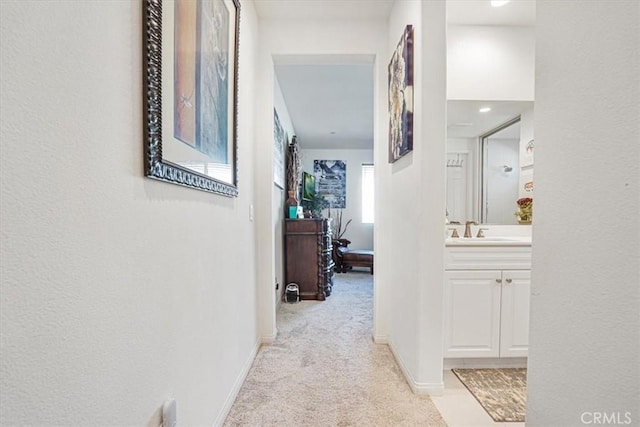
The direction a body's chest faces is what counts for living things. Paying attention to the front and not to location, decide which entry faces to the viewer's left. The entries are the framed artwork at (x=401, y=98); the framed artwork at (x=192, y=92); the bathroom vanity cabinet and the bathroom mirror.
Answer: the framed artwork at (x=401, y=98)

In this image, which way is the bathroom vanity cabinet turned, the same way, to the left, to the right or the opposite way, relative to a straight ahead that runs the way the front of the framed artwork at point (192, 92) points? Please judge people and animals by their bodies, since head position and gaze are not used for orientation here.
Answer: to the right

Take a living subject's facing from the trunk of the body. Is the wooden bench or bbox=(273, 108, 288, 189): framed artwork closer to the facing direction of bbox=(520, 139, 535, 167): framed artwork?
the framed artwork

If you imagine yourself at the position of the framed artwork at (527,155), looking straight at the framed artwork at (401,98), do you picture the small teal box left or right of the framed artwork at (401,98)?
right

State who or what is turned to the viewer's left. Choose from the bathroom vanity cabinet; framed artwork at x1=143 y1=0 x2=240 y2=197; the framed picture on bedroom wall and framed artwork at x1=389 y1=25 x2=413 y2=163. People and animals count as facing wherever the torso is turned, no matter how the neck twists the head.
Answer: framed artwork at x1=389 y1=25 x2=413 y2=163

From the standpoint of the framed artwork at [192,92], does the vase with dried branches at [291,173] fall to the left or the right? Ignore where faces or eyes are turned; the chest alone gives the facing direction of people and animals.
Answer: on its left

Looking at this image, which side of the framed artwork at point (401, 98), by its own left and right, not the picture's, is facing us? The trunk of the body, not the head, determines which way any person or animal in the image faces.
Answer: left

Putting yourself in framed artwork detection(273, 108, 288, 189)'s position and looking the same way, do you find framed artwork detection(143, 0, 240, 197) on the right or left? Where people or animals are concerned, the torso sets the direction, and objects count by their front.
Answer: on its right

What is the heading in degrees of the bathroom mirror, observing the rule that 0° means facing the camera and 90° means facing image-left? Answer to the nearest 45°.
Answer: approximately 0°

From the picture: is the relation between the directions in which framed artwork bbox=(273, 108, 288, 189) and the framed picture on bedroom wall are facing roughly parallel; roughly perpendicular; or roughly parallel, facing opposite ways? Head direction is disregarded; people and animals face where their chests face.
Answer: roughly perpendicular

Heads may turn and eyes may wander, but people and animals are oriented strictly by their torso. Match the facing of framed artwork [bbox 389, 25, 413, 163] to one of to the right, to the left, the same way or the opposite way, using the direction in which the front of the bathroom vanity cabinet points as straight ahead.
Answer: to the right

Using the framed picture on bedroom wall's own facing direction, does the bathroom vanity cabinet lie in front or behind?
in front

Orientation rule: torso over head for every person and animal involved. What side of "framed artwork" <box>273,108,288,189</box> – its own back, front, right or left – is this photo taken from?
right

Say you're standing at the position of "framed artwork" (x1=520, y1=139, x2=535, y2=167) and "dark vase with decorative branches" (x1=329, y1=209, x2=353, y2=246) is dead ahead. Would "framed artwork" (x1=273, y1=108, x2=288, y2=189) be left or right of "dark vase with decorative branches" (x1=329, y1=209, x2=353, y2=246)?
left

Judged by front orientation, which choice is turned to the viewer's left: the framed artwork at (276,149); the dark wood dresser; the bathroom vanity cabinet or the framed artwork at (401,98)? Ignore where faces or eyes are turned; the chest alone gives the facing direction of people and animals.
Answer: the framed artwork at (401,98)
